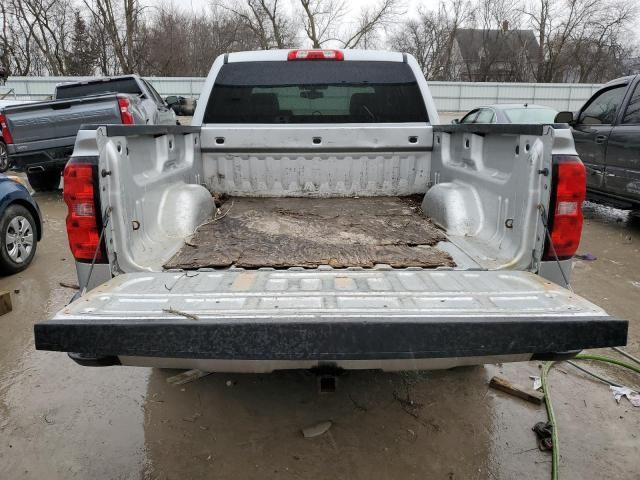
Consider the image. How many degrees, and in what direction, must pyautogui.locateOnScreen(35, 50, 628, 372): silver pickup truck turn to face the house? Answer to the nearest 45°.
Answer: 0° — it already faces it

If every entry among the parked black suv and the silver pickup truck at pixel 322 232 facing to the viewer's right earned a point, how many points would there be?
0

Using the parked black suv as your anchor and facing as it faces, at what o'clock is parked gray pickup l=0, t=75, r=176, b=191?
The parked gray pickup is roughly at 10 o'clock from the parked black suv.

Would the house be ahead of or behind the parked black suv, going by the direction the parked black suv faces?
ahead

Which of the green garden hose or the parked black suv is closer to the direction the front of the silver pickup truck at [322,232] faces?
the parked black suv

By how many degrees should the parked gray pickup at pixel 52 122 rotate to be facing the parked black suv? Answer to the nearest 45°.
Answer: approximately 90° to its right

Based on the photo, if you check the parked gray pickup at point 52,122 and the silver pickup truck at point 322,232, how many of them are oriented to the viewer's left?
0

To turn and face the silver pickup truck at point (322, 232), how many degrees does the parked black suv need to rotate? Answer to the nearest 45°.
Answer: approximately 135° to its left

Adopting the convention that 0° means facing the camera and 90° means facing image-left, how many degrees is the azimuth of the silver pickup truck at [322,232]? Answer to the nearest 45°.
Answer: approximately 180°

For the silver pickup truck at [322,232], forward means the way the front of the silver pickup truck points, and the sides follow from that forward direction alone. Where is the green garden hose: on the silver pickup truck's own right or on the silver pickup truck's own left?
on the silver pickup truck's own right

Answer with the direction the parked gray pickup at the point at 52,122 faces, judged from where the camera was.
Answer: facing away from the viewer and to the right of the viewer

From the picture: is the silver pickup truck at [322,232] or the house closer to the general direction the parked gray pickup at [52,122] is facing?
the house

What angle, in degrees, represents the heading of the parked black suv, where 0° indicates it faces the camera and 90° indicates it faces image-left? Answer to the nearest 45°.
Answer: approximately 135°

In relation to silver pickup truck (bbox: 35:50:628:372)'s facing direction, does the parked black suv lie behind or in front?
in front
